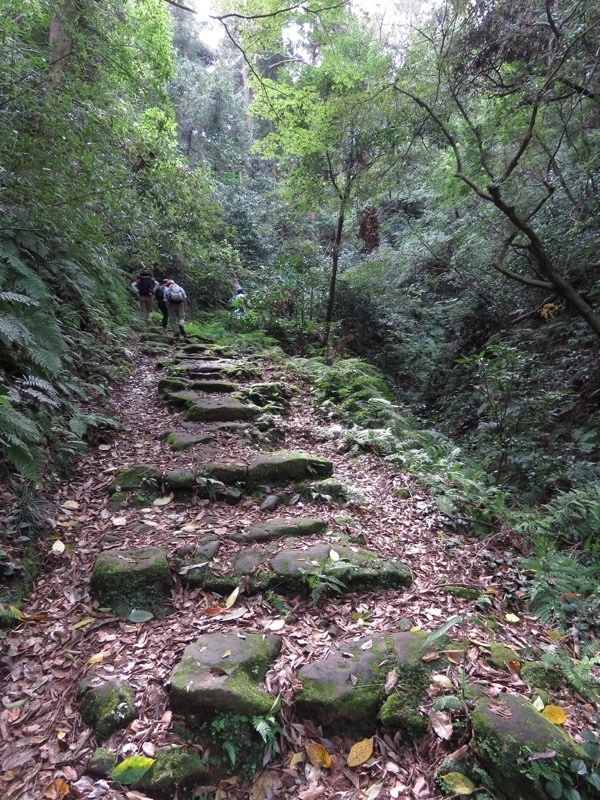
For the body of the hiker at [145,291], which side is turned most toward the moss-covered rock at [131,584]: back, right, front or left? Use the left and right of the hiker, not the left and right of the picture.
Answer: back

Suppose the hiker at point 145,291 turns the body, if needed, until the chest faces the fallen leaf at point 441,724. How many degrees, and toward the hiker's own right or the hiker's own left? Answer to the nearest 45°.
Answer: approximately 180°

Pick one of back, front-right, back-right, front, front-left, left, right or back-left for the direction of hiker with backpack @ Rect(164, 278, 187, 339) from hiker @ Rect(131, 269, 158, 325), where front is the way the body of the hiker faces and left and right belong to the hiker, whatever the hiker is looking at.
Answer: back-right

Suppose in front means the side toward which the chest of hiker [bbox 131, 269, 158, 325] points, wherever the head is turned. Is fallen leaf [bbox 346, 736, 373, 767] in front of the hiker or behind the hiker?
behind

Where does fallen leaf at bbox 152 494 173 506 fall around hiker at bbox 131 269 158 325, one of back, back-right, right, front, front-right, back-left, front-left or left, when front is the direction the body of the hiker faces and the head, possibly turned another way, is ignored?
back

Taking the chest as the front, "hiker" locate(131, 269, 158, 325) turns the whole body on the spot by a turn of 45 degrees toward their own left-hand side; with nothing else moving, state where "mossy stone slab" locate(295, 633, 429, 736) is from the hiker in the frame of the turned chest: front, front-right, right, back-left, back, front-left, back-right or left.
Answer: back-left

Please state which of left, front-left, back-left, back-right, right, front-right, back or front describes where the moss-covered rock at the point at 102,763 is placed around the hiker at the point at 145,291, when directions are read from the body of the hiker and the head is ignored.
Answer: back

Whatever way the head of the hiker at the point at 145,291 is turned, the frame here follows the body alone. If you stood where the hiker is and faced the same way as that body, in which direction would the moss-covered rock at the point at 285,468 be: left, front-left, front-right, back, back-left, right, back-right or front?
back

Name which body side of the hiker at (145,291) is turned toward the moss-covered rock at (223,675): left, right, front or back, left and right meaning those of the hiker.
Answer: back

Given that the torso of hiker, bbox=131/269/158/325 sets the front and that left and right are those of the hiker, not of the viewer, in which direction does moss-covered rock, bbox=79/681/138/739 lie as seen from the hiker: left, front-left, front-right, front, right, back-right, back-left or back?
back

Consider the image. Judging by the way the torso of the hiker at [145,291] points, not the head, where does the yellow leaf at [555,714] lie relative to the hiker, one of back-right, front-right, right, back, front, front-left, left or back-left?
back

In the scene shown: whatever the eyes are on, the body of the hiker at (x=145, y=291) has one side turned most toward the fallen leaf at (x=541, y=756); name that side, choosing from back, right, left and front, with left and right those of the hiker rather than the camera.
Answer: back

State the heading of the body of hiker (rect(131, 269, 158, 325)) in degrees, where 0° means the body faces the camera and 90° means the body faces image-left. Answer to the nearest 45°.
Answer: approximately 180°

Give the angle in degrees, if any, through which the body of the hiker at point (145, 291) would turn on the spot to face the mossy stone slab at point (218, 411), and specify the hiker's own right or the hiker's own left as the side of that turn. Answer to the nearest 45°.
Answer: approximately 180°

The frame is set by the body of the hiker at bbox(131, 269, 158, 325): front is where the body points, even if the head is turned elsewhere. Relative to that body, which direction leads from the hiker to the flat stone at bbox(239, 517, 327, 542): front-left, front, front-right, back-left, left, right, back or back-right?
back

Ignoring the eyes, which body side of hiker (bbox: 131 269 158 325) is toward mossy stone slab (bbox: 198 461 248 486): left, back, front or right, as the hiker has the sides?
back

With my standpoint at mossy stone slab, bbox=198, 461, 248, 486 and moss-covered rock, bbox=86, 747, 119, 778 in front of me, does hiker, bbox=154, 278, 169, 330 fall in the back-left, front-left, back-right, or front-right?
back-right
